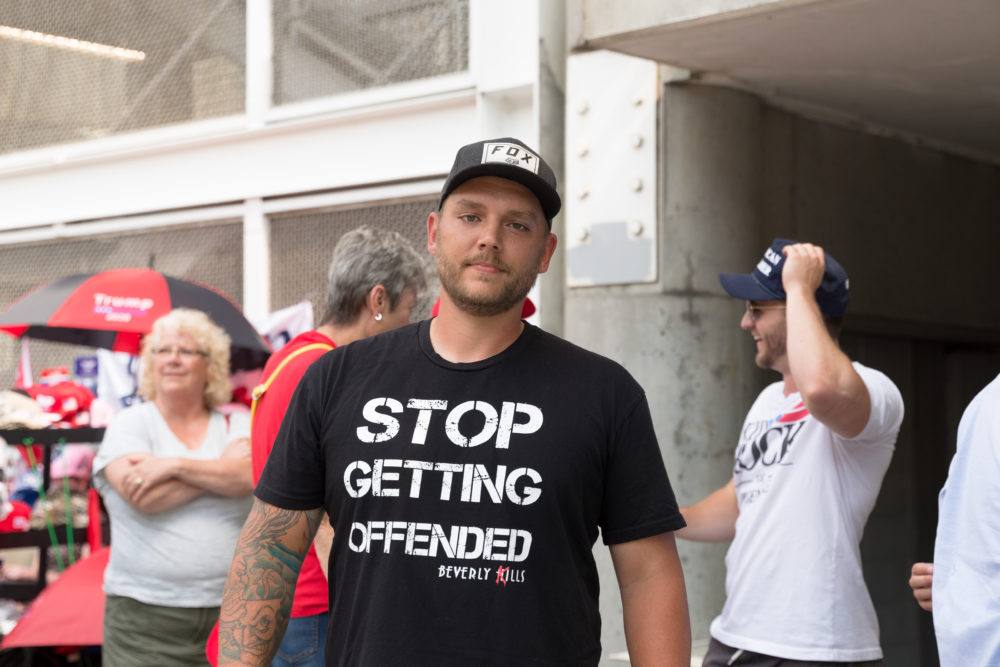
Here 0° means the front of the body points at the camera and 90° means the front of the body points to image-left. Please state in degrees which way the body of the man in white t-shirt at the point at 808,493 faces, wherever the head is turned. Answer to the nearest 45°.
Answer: approximately 45°

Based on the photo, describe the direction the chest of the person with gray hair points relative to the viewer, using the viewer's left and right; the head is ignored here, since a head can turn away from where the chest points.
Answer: facing away from the viewer and to the right of the viewer

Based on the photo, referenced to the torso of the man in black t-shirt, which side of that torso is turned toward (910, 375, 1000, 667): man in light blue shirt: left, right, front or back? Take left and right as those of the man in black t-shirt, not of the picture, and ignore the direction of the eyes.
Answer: left

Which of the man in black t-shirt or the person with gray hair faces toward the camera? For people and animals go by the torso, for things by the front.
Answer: the man in black t-shirt

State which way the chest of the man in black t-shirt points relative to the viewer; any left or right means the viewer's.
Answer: facing the viewer

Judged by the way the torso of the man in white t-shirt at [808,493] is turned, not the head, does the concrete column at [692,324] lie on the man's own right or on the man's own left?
on the man's own right

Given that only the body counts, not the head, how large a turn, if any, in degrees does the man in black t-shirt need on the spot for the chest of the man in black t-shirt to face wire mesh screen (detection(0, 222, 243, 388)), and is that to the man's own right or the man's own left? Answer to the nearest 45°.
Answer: approximately 180°

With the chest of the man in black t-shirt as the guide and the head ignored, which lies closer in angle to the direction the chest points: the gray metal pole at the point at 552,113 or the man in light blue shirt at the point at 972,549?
the man in light blue shirt

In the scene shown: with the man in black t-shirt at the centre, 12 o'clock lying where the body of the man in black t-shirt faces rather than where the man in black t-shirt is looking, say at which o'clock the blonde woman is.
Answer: The blonde woman is roughly at 5 o'clock from the man in black t-shirt.

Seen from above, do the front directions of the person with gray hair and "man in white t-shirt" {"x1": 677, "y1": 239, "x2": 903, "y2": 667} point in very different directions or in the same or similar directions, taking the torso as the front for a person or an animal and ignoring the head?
very different directions

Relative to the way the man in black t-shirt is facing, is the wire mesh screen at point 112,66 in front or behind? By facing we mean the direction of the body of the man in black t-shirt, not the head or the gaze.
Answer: behind

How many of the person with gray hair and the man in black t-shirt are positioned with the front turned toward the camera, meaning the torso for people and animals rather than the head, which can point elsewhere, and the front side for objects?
1

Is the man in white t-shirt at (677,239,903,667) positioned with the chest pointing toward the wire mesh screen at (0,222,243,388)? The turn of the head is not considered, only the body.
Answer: no

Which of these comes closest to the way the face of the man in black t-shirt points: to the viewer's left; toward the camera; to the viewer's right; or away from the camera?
toward the camera
